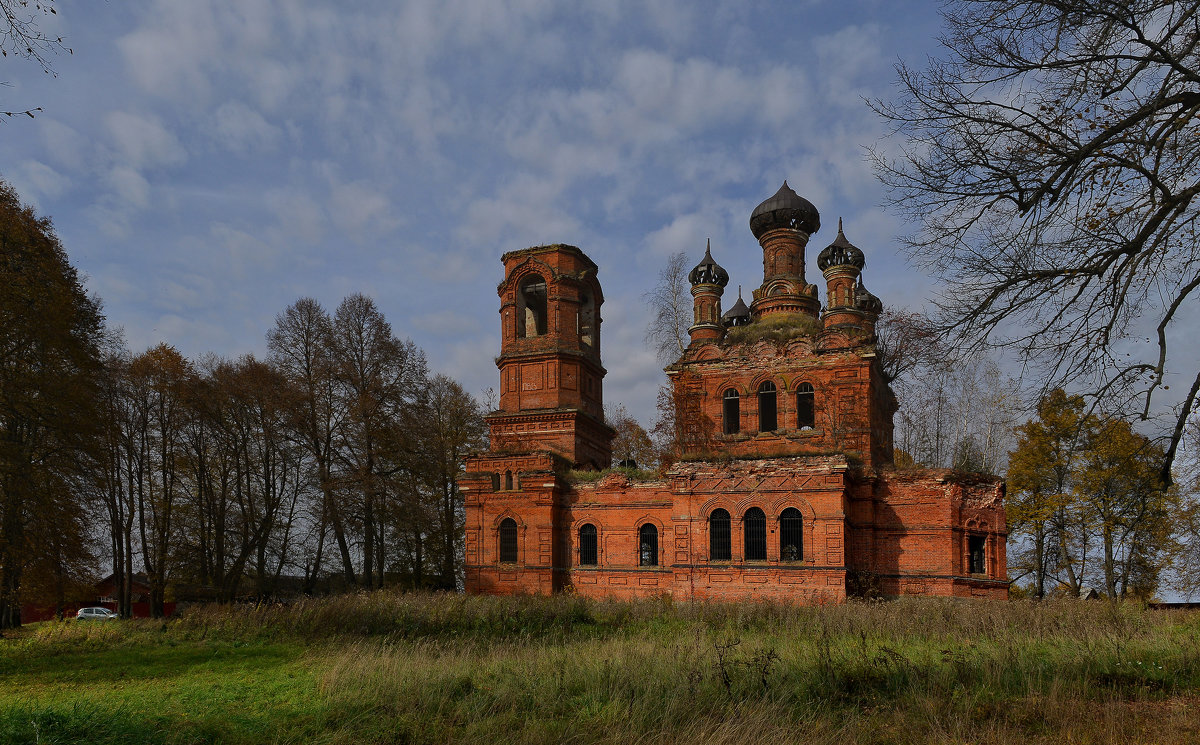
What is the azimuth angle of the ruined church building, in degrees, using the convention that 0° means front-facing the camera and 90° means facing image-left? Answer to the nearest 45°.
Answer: approximately 90°
